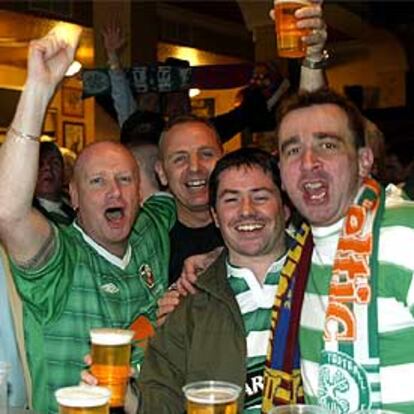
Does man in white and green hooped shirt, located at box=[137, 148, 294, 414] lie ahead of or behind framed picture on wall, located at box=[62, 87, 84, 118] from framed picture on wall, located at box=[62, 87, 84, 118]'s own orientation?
ahead

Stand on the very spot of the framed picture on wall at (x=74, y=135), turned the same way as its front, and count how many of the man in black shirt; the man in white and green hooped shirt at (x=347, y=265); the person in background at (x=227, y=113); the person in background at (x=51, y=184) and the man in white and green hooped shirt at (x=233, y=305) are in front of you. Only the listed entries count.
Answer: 5

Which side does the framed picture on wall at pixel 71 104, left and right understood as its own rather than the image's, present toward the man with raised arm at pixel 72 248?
front

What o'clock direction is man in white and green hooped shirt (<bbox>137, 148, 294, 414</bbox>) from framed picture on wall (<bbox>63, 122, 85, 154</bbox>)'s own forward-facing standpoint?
The man in white and green hooped shirt is roughly at 12 o'clock from the framed picture on wall.
